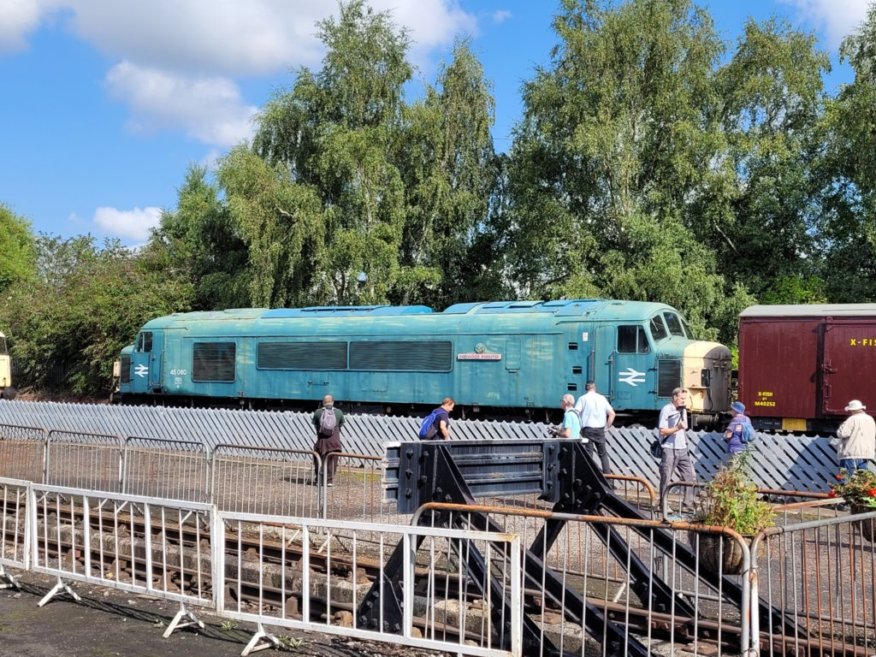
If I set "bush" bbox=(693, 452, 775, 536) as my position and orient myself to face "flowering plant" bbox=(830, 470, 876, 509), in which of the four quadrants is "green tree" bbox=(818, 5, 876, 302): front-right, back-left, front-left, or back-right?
front-left

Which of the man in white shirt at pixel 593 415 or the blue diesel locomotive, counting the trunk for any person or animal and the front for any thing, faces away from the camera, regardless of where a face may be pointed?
the man in white shirt

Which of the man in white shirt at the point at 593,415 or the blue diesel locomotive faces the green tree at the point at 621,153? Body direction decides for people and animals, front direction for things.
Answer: the man in white shirt

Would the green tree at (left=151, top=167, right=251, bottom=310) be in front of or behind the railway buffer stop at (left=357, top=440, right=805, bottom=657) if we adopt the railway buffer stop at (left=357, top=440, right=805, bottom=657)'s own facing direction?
in front

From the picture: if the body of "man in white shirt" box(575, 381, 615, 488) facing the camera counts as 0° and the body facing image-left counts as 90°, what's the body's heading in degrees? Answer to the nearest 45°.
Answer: approximately 180°

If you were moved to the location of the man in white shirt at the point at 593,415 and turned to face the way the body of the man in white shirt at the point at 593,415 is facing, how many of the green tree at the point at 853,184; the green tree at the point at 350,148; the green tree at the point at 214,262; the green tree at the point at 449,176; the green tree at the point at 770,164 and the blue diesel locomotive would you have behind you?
0

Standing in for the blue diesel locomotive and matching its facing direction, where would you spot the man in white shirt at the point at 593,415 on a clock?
The man in white shirt is roughly at 1 o'clock from the blue diesel locomotive.

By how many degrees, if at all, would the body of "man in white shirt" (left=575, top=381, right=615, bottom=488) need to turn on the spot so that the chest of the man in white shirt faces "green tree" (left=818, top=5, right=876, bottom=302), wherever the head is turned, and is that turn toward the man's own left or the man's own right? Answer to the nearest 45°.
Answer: approximately 45° to the man's own right

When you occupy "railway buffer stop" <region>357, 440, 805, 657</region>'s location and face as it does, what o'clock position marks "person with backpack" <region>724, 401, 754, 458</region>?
The person with backpack is roughly at 2 o'clock from the railway buffer stop.

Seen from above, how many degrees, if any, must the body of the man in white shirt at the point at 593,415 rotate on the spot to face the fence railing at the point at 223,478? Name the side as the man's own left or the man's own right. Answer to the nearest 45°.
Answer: approximately 135° to the man's own left

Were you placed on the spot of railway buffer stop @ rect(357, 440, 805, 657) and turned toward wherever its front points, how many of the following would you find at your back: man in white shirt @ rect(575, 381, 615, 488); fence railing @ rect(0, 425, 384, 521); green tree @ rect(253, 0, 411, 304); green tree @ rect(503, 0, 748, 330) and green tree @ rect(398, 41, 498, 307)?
0

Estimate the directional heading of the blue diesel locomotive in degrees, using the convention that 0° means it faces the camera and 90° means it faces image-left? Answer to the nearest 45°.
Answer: approximately 315°

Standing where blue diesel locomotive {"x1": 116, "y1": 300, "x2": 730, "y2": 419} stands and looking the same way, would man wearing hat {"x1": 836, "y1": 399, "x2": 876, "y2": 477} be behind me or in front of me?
in front

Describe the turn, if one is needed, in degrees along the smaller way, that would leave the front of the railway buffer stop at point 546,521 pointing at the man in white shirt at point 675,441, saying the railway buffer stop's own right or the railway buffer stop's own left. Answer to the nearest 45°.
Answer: approximately 45° to the railway buffer stop's own right

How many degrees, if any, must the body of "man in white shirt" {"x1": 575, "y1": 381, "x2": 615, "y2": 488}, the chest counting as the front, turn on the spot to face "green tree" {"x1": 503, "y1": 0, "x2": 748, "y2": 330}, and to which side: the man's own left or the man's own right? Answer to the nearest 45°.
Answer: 0° — they already face it

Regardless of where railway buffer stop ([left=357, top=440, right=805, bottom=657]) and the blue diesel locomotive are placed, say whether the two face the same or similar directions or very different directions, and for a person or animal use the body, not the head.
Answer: very different directions

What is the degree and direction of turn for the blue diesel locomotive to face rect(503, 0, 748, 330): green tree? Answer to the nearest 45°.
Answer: approximately 90° to its left

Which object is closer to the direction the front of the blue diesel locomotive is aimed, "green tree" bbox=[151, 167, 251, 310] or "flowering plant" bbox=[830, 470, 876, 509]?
the flowering plant

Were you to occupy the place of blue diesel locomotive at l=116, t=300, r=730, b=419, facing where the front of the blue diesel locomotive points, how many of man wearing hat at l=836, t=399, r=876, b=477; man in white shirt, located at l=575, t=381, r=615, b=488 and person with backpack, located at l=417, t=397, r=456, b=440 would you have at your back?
0

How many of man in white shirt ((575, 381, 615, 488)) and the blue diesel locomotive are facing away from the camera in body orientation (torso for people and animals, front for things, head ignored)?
1

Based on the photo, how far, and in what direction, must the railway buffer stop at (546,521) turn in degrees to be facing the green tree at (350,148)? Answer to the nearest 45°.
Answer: approximately 45° to its right

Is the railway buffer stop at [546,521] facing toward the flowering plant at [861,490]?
no
